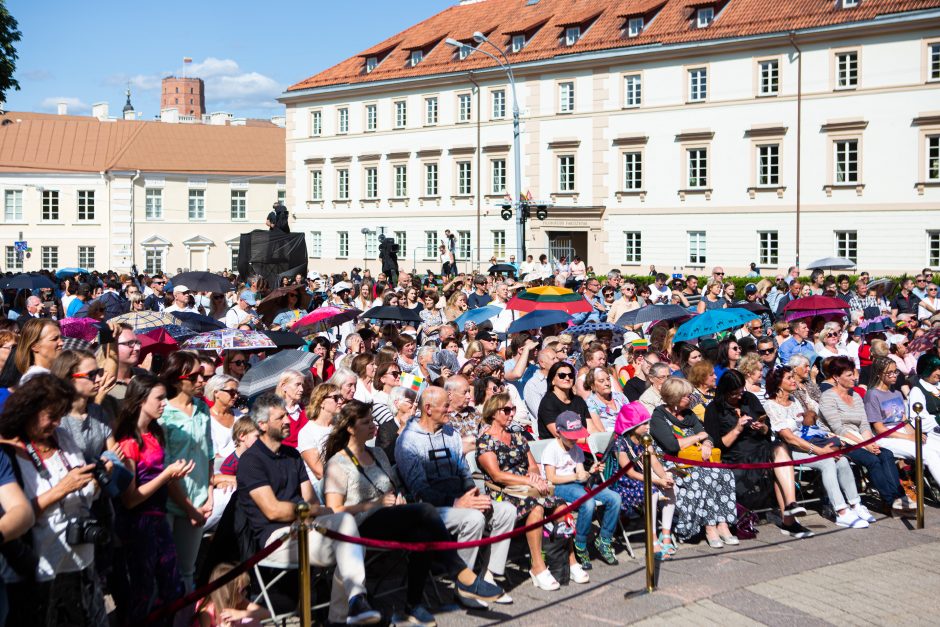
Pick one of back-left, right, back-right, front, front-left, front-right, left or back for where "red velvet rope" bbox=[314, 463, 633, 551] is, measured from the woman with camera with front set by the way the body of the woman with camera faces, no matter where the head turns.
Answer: front-left

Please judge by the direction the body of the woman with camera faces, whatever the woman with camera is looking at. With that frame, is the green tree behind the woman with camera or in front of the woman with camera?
behind

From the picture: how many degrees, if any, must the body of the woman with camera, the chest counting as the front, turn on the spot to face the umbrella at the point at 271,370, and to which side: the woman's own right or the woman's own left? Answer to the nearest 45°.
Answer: approximately 90° to the woman's own left

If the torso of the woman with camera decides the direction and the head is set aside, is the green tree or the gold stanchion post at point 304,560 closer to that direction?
the gold stanchion post

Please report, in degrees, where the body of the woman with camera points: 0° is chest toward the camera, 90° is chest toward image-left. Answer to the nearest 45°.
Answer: approximately 315°

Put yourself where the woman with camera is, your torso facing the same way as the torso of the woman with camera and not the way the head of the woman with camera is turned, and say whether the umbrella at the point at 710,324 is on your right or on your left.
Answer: on your left

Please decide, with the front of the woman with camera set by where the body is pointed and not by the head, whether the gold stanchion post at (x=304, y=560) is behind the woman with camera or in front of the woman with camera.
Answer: in front

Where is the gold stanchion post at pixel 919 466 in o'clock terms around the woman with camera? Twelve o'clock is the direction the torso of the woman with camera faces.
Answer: The gold stanchion post is roughly at 10 o'clock from the woman with camera.
